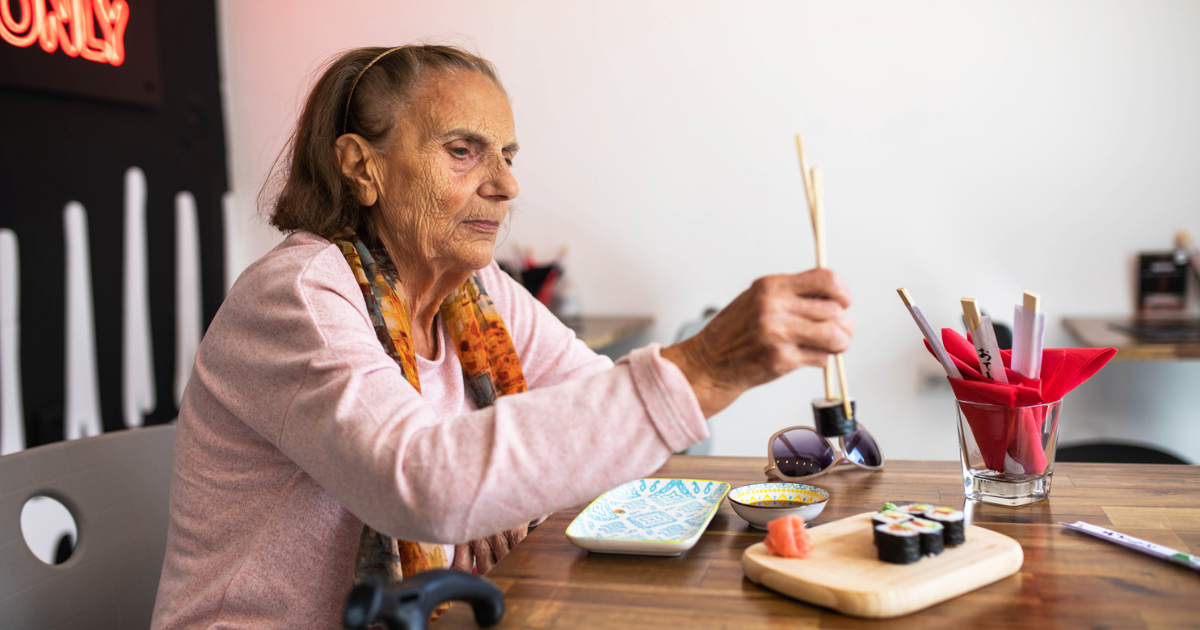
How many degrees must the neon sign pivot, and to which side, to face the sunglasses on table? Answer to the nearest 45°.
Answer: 0° — it already faces it

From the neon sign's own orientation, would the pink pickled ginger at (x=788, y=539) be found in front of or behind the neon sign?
in front

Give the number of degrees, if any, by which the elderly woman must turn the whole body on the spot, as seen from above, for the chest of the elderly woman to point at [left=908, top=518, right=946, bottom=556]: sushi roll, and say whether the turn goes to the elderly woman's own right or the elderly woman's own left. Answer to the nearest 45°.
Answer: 0° — they already face it

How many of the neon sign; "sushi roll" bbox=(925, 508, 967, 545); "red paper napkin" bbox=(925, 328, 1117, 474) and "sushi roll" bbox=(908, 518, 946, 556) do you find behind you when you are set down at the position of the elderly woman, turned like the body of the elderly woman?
1

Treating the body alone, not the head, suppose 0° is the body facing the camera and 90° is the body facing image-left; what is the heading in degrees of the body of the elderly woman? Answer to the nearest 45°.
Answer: approximately 315°

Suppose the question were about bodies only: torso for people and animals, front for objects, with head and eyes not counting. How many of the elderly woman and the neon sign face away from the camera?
0

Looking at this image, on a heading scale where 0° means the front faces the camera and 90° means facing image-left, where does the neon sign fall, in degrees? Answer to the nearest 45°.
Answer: approximately 315°

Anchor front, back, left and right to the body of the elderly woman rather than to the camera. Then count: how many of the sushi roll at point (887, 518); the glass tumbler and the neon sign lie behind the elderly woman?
1
